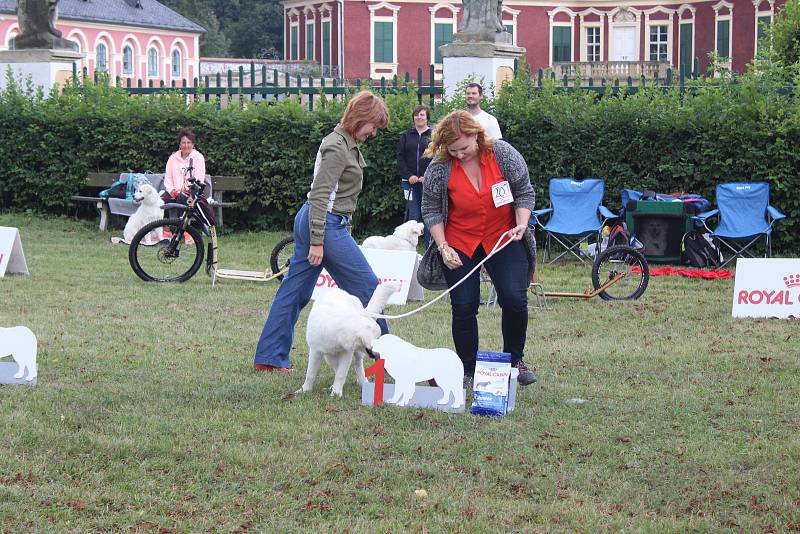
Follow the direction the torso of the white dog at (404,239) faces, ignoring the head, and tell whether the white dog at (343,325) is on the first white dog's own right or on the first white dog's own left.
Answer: on the first white dog's own right

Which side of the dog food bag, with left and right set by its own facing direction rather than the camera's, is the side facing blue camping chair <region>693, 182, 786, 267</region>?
back

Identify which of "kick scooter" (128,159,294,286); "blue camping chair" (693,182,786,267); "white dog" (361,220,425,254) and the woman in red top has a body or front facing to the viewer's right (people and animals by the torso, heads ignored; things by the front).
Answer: the white dog

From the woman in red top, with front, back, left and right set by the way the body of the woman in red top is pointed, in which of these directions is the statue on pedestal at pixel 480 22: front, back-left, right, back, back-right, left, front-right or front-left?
back

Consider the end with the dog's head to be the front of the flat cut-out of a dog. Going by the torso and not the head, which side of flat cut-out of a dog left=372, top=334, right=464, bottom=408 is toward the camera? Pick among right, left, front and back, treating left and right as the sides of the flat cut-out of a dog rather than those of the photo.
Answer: left

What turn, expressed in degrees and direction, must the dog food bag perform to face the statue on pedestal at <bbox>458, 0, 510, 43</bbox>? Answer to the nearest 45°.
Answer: approximately 180°

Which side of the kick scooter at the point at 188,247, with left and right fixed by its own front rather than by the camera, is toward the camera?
left

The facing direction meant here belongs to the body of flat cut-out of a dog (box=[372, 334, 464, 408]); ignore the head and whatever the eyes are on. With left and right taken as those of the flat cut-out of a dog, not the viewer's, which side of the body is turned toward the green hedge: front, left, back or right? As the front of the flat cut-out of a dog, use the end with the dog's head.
right

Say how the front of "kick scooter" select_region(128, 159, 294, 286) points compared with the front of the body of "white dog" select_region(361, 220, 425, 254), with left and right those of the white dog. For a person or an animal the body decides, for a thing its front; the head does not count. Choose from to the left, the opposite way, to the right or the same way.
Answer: the opposite way

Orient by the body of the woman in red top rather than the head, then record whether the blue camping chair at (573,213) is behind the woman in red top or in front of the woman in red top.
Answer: behind
